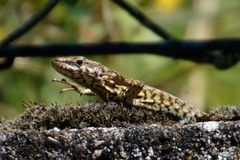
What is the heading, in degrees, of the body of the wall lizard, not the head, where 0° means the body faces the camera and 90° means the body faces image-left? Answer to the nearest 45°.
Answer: approximately 90°
